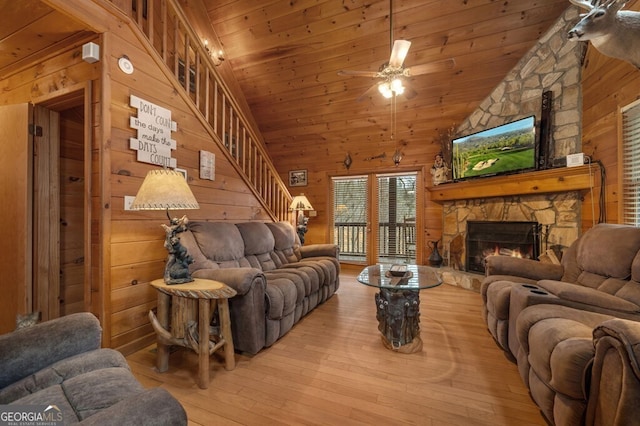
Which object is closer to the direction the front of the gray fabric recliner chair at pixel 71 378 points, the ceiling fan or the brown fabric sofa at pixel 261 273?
the ceiling fan

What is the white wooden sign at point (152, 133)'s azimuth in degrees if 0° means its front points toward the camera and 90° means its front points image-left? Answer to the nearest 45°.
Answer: approximately 315°

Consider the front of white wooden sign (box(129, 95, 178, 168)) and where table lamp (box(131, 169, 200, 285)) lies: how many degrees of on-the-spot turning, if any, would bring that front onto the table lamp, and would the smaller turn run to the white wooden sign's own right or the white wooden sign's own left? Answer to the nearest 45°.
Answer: approximately 45° to the white wooden sign's own right

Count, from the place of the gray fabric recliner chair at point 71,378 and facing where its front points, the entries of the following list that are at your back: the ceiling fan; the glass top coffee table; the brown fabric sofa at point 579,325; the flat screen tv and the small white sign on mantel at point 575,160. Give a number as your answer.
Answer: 0

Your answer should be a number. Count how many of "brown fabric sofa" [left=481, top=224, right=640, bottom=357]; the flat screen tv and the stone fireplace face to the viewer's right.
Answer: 0

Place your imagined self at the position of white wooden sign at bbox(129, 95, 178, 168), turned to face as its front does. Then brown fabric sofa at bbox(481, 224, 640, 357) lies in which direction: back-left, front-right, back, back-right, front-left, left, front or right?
front

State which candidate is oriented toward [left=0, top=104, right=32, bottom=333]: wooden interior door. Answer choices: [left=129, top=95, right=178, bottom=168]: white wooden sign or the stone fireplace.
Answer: the stone fireplace

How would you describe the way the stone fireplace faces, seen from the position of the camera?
facing the viewer and to the left of the viewer

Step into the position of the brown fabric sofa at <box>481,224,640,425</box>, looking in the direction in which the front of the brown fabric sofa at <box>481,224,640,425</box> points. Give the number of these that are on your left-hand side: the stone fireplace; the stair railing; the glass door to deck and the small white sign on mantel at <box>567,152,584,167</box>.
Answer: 0

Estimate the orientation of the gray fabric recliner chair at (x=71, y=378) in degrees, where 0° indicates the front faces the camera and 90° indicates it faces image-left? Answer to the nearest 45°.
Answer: approximately 315°

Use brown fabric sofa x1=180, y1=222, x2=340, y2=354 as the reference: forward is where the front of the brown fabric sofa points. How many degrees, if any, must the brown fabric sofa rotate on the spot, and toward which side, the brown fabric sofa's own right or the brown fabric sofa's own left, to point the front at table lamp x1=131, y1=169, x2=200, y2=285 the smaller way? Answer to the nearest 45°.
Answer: approximately 90° to the brown fabric sofa's own right

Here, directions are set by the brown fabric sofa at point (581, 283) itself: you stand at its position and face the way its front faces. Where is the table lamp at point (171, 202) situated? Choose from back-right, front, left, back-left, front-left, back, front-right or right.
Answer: front

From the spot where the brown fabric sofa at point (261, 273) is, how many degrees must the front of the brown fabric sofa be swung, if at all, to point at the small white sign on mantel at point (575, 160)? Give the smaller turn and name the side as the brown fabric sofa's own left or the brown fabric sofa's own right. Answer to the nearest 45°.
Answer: approximately 45° to the brown fabric sofa's own left

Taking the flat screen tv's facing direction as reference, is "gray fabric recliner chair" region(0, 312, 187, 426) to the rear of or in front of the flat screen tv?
in front

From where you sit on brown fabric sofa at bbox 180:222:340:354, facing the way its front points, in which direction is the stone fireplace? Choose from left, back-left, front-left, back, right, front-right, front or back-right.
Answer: front-left

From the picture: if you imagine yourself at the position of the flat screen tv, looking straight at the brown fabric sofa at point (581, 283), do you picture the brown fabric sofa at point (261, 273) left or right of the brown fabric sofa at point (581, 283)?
right

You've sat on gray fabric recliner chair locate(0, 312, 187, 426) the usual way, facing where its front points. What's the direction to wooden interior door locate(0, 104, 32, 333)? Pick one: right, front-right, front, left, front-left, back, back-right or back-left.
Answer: back-left

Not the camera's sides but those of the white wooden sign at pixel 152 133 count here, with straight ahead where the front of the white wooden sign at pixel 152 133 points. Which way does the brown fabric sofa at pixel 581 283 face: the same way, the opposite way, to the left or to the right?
the opposite way

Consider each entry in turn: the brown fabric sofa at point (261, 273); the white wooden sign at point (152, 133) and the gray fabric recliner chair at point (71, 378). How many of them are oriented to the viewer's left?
0
